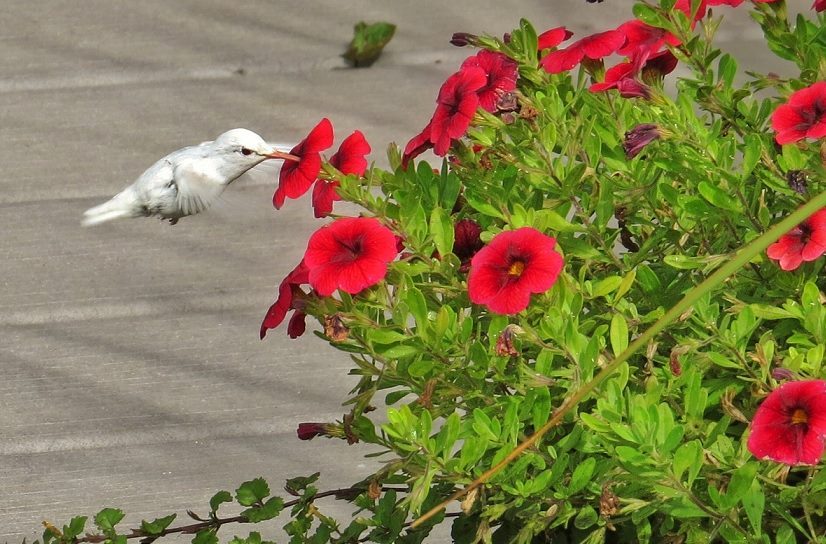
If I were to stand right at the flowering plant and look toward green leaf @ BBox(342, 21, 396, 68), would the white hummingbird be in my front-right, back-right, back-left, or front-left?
front-left

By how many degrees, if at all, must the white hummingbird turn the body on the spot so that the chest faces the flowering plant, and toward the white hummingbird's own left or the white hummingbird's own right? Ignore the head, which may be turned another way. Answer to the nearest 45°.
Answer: approximately 45° to the white hummingbird's own right

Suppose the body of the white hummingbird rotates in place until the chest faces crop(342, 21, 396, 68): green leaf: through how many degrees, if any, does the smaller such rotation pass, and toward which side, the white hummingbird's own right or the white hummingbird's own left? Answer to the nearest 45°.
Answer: approximately 90° to the white hummingbird's own left

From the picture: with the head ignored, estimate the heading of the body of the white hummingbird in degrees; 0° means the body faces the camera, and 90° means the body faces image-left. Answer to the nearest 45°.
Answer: approximately 270°
